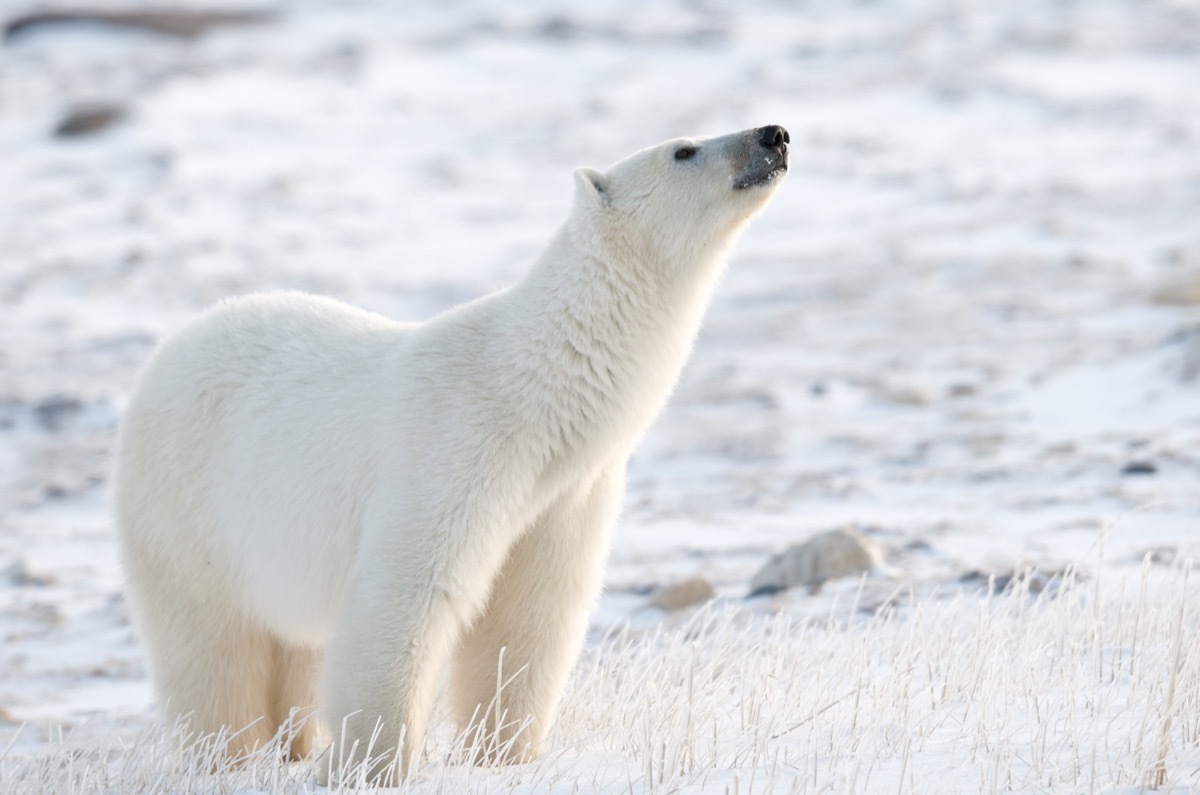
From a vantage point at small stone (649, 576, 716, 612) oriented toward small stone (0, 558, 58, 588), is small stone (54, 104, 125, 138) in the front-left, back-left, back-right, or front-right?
front-right

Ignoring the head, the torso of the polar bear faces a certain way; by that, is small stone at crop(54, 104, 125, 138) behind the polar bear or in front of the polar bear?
behind

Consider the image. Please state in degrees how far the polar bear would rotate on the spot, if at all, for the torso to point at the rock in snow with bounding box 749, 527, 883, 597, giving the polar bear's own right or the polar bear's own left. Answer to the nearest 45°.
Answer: approximately 90° to the polar bear's own left

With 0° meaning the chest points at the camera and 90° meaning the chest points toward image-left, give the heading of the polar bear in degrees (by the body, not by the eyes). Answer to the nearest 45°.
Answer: approximately 315°

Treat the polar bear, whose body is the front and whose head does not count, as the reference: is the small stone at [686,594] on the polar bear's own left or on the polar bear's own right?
on the polar bear's own left
